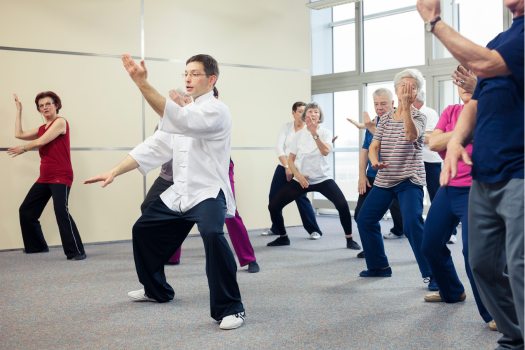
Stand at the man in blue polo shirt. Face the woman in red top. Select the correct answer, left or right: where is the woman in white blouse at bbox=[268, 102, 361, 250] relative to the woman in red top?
right

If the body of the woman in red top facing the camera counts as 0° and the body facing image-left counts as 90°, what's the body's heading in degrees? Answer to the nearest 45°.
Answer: approximately 45°

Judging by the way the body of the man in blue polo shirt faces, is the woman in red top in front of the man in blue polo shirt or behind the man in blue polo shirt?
in front

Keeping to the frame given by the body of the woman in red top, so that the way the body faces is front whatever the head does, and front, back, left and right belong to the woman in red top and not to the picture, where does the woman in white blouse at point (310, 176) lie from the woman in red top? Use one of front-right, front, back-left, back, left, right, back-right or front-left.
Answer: back-left

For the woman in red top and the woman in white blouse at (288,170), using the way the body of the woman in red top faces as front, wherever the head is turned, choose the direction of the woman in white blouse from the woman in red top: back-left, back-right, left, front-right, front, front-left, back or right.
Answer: back-left

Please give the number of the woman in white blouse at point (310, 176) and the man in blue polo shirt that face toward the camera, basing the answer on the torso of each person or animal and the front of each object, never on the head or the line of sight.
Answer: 1

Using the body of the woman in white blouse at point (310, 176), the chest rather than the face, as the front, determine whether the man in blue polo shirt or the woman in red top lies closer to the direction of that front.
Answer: the man in blue polo shirt

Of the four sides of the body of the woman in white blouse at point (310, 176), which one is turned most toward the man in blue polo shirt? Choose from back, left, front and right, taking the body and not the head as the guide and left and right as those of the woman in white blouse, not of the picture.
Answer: front

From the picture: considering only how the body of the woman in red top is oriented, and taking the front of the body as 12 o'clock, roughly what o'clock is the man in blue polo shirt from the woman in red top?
The man in blue polo shirt is roughly at 10 o'clock from the woman in red top.
